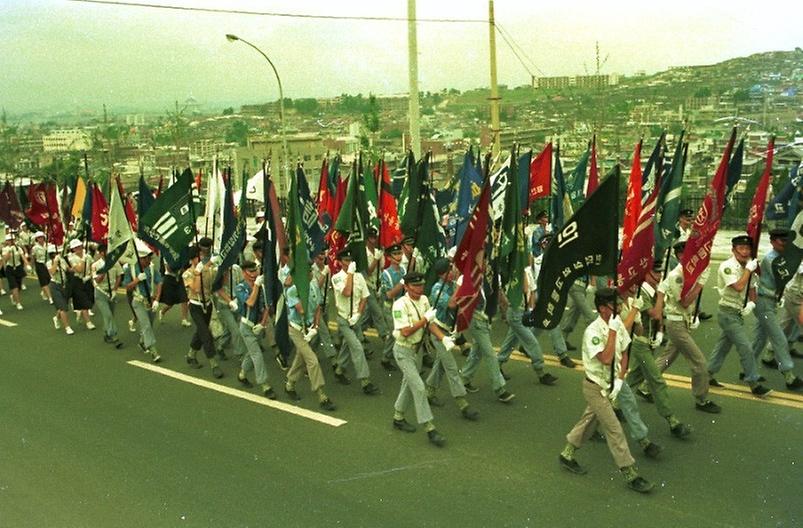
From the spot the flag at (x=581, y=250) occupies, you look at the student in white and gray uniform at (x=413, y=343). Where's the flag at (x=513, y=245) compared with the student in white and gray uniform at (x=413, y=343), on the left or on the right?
right

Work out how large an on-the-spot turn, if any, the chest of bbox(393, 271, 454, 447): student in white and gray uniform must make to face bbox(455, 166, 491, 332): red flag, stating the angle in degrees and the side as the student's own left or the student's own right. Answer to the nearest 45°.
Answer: approximately 90° to the student's own left

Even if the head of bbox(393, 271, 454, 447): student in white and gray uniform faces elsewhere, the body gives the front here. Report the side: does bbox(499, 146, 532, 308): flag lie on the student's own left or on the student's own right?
on the student's own left
